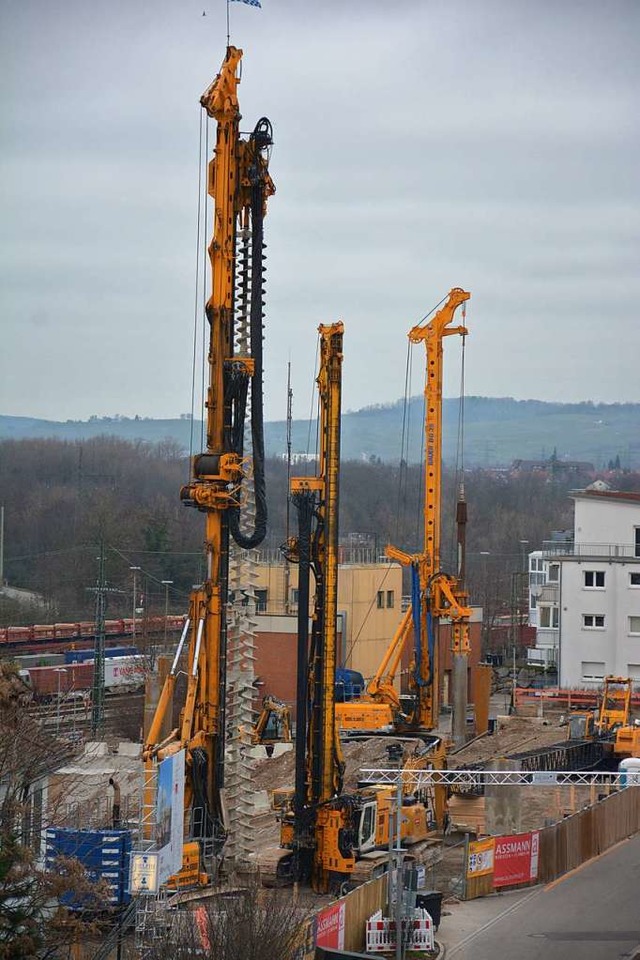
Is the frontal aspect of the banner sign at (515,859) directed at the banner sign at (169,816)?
no

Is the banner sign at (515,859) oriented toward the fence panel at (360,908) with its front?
no

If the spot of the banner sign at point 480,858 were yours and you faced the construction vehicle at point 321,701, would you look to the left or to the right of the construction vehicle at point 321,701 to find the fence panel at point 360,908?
left

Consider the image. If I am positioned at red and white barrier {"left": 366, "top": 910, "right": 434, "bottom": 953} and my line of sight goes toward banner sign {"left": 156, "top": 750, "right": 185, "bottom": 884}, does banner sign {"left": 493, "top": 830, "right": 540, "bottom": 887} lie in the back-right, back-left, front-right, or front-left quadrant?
back-right

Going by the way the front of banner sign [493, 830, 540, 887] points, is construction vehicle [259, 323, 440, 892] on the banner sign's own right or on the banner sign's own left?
on the banner sign's own right

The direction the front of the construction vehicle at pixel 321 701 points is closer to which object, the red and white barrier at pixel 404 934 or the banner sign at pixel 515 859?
the red and white barrier

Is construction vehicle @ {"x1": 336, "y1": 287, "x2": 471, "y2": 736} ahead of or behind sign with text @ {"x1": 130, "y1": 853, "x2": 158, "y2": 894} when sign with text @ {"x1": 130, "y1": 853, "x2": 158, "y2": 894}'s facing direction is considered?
behind

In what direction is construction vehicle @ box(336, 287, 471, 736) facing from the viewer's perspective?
to the viewer's right

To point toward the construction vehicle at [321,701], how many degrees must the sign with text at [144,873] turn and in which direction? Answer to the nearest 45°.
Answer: approximately 135° to its left

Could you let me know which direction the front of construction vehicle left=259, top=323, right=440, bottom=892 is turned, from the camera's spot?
facing the viewer and to the left of the viewer

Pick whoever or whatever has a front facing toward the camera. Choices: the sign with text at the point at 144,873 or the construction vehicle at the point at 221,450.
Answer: the sign with text

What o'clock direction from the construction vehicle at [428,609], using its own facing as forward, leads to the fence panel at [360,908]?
The fence panel is roughly at 3 o'clock from the construction vehicle.

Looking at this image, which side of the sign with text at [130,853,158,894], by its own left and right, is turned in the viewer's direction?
front

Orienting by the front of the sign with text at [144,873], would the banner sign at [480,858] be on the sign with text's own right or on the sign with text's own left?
on the sign with text's own left

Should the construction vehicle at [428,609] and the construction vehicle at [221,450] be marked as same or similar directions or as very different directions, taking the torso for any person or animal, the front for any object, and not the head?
same or similar directions

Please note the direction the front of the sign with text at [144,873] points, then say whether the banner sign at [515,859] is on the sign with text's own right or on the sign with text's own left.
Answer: on the sign with text's own left

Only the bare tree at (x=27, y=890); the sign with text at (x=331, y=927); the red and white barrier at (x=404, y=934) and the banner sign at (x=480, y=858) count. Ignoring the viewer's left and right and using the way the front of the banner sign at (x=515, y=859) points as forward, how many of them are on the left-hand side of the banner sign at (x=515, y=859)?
0
